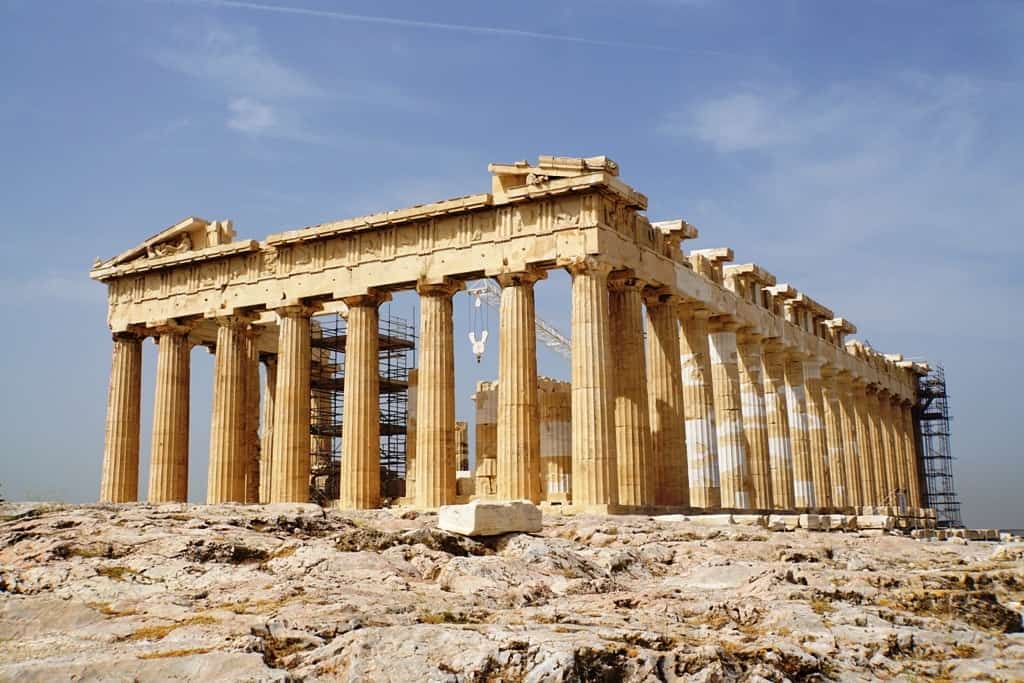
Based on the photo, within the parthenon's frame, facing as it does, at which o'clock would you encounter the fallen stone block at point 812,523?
The fallen stone block is roughly at 9 o'clock from the parthenon.

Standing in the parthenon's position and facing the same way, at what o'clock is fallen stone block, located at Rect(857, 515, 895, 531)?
The fallen stone block is roughly at 8 o'clock from the parthenon.

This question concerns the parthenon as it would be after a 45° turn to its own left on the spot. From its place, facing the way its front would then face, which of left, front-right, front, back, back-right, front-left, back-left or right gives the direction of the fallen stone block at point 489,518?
front

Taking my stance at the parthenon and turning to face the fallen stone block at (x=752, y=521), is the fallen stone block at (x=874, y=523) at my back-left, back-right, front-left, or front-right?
front-left

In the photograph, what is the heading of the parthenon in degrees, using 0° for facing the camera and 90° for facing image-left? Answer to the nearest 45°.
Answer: approximately 45°

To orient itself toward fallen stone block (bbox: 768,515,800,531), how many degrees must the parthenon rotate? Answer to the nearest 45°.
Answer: approximately 90° to its left
